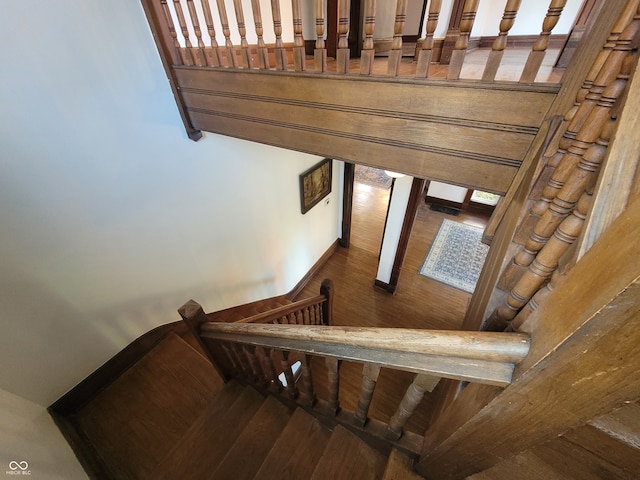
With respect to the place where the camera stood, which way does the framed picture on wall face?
facing the viewer and to the right of the viewer

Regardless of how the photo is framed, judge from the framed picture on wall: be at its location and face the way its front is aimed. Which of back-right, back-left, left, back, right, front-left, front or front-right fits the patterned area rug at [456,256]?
front-left

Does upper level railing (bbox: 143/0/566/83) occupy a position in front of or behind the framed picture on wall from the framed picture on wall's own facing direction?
in front

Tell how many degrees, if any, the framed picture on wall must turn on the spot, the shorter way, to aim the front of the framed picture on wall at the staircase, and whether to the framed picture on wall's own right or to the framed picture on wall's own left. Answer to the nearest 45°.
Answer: approximately 45° to the framed picture on wall's own right

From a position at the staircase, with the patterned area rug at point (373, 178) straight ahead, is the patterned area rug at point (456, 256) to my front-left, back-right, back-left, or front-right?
front-right

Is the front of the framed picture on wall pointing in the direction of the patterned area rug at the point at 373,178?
no

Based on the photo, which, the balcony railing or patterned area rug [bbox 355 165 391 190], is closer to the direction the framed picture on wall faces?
the balcony railing

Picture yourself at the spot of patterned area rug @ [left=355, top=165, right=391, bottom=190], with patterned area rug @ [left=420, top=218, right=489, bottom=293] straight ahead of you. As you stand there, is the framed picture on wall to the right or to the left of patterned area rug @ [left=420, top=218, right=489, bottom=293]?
right
